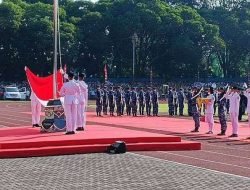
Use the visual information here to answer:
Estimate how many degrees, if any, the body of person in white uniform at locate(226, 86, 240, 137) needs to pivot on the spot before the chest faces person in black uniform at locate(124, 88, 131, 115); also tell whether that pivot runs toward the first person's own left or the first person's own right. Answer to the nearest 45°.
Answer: approximately 45° to the first person's own right

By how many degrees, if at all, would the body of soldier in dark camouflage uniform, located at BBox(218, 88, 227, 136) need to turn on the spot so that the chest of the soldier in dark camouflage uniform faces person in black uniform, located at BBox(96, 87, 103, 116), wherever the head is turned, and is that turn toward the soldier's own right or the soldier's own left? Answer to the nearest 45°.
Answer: approximately 45° to the soldier's own right

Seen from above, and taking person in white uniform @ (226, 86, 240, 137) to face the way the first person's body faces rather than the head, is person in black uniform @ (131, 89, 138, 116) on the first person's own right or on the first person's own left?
on the first person's own right

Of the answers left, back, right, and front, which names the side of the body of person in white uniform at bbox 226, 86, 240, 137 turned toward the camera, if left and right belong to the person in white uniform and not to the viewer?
left

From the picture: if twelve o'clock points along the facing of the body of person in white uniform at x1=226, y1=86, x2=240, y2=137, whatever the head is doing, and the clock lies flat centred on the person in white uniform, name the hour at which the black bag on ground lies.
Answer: The black bag on ground is roughly at 10 o'clock from the person in white uniform.

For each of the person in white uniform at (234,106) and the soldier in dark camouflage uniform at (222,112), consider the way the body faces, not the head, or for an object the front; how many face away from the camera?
0
